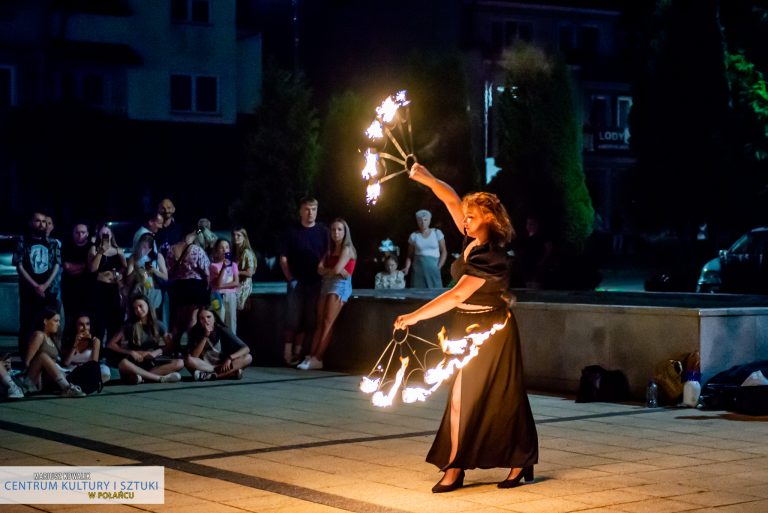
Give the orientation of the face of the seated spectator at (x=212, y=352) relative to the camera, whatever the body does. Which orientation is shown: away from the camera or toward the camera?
toward the camera

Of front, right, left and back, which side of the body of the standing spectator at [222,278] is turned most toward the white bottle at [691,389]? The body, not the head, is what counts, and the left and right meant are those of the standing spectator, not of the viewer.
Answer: front

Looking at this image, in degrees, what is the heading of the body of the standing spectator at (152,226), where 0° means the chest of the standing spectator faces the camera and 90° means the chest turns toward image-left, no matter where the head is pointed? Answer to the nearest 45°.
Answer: approximately 315°

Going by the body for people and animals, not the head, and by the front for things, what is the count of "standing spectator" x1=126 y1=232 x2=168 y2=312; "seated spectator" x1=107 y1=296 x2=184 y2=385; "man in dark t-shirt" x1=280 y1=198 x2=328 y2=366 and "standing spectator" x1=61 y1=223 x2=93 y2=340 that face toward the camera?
4

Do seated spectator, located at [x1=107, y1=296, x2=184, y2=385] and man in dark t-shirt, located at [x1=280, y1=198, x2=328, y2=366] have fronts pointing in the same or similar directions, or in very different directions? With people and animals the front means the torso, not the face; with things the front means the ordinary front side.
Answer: same or similar directions

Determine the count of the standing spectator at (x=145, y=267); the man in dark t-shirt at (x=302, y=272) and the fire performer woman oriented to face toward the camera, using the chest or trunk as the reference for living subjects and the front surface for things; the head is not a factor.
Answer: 2

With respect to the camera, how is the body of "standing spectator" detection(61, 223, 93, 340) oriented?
toward the camera

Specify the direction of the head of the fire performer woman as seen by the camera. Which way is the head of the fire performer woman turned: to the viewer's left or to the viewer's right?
to the viewer's left

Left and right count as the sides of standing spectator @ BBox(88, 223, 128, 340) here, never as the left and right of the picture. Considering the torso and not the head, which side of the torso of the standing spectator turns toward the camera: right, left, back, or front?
front

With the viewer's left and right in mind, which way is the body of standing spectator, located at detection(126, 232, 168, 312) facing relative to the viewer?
facing the viewer

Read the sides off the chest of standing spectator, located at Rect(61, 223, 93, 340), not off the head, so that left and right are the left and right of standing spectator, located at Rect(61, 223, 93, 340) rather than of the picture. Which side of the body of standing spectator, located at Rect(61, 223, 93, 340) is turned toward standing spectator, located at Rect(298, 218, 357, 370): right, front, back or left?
left

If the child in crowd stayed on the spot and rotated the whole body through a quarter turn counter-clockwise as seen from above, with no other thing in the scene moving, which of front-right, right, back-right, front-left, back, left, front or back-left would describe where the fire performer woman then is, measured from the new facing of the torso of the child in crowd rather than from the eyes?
right

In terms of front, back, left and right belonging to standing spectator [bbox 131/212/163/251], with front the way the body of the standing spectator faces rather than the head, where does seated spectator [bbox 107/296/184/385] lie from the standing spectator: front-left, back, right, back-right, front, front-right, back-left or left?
front-right

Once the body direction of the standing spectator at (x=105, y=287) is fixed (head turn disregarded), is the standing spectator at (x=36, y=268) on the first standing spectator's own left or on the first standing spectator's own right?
on the first standing spectator's own right

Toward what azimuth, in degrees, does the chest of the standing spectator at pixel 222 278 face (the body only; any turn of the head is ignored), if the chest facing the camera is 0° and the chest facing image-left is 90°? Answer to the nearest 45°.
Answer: approximately 315°

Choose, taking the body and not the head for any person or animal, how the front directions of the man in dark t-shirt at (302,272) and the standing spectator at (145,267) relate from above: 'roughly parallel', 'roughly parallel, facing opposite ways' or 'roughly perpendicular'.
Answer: roughly parallel

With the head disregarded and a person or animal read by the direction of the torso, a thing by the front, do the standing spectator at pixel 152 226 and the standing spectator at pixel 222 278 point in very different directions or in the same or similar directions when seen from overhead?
same or similar directions
